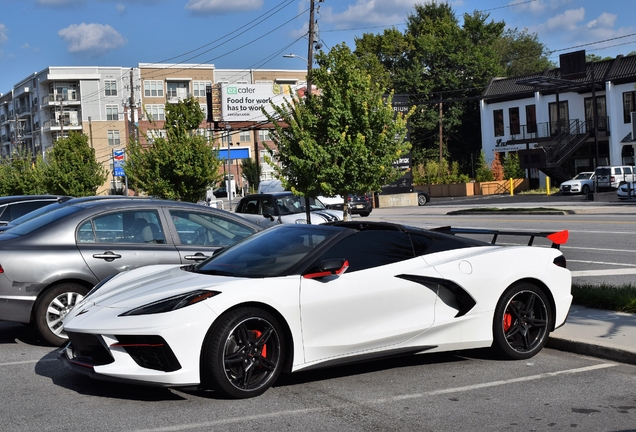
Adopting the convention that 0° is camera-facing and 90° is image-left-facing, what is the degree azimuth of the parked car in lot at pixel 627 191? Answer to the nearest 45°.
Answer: approximately 45°

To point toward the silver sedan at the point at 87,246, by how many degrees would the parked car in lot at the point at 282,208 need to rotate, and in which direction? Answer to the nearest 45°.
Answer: approximately 45° to its right

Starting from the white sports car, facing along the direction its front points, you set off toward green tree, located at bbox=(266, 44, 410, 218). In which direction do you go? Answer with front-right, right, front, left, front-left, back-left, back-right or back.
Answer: back-right

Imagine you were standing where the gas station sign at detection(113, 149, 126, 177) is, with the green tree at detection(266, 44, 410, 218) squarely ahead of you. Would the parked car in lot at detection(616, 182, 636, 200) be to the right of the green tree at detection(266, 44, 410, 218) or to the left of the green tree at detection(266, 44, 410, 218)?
left

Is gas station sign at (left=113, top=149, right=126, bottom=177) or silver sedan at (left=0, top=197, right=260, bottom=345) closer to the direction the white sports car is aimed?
the silver sedan

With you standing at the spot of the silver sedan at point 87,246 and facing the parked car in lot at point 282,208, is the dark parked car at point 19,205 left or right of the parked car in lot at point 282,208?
left

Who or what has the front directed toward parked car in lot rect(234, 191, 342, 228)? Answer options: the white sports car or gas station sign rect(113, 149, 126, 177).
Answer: the gas station sign

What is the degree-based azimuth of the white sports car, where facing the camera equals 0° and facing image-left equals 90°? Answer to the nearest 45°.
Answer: approximately 45°

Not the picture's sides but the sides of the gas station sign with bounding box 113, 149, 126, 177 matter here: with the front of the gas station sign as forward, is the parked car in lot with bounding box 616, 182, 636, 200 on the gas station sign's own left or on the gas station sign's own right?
on the gas station sign's own left
